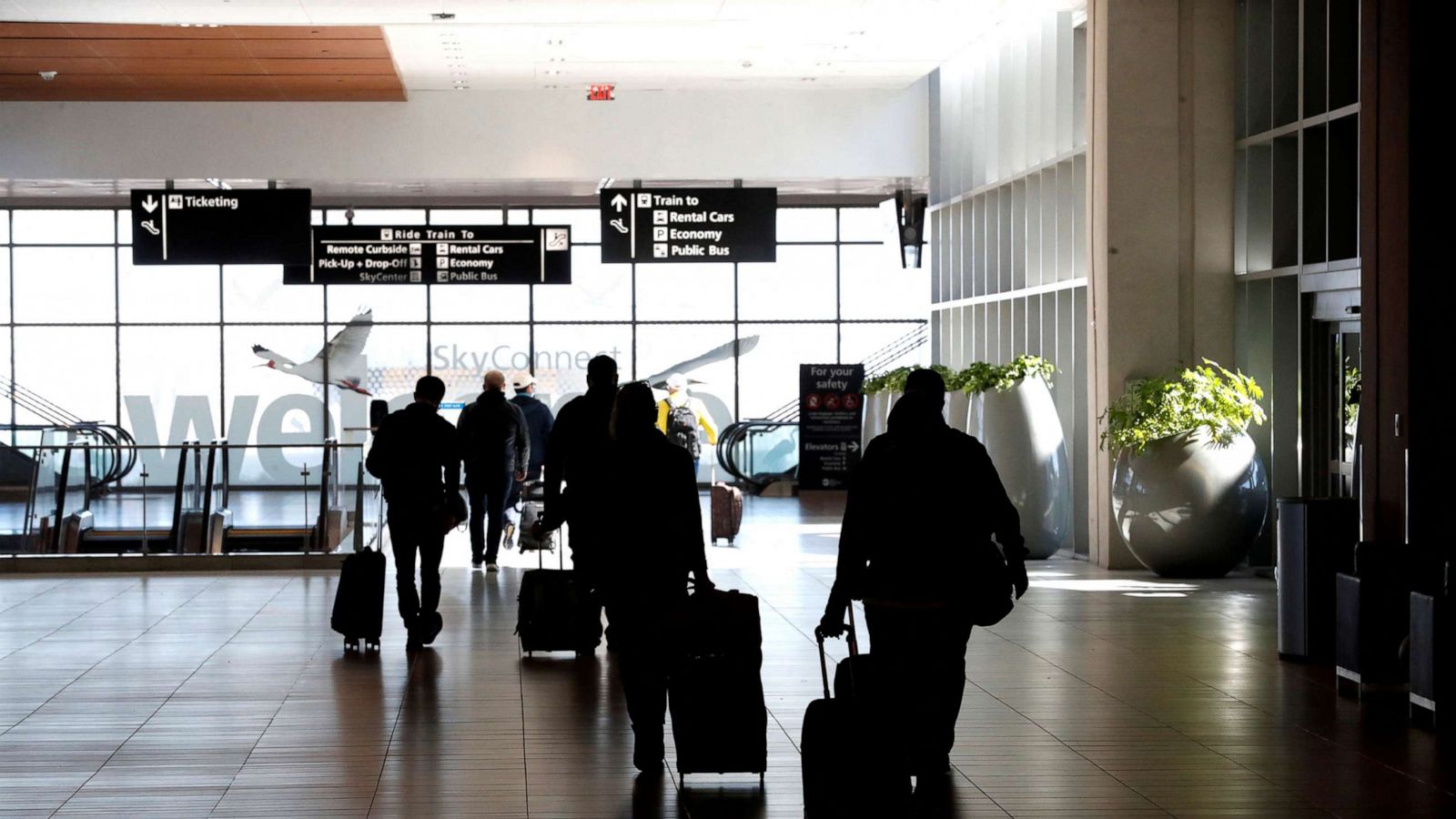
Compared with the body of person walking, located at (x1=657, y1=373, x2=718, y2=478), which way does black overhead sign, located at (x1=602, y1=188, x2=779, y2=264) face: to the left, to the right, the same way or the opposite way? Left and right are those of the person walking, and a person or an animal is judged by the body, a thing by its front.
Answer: the opposite way

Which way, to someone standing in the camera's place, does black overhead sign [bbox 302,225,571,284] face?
facing the viewer

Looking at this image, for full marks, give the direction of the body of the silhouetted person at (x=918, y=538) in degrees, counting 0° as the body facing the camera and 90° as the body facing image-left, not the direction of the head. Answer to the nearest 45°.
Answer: approximately 180°

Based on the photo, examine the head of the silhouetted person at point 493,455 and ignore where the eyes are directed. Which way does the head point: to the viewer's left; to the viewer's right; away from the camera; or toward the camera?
away from the camera

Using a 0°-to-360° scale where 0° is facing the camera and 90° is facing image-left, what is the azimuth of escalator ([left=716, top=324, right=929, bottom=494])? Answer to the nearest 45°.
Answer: approximately 90°

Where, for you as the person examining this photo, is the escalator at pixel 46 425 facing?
facing to the right of the viewer

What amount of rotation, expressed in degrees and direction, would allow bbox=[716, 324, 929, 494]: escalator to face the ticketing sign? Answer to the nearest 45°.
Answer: approximately 45° to its left

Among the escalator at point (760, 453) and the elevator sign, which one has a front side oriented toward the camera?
the elevator sign

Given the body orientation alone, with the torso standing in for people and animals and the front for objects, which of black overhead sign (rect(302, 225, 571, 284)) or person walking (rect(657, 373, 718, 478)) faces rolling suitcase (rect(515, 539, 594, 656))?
the black overhead sign

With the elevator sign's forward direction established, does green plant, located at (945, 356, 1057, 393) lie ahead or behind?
ahead

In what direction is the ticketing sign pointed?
toward the camera

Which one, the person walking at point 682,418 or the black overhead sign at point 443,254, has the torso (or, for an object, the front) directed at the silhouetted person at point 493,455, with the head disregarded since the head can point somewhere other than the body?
the black overhead sign

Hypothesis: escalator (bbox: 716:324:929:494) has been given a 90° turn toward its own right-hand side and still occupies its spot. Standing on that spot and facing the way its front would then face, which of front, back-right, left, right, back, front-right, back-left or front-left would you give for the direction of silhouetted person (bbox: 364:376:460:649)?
back

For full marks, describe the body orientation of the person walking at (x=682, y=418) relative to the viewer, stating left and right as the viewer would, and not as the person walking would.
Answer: facing away from the viewer

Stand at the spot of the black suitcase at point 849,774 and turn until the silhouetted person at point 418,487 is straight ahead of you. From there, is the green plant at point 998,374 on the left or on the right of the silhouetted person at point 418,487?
right

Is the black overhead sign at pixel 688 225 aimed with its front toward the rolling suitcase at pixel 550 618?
yes

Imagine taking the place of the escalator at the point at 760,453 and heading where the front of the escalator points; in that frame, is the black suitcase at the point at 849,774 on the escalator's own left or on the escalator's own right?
on the escalator's own left

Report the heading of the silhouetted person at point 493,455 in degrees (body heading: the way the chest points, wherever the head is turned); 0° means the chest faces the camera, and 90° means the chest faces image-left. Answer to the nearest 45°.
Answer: approximately 180°
